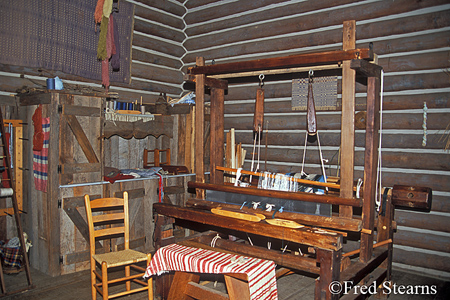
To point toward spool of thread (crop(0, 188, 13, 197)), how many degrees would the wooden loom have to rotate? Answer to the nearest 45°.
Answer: approximately 45° to its right

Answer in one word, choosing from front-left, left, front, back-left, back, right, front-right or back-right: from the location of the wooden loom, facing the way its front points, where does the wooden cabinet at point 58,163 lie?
front-right

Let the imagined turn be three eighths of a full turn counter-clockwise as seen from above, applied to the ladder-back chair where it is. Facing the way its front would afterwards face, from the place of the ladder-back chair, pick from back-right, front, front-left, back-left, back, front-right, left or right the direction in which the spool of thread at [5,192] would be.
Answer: front-left

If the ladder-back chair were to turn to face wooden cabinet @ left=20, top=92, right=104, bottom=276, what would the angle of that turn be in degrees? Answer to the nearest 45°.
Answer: approximately 180°

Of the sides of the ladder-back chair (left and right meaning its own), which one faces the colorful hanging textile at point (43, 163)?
back

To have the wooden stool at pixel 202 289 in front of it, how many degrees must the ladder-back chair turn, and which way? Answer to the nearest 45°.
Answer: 0° — it already faces it

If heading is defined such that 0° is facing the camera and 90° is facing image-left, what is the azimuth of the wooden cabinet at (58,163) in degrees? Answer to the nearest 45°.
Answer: approximately 315°

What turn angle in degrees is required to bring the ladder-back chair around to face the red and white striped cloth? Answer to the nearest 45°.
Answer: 0° — it already faces it

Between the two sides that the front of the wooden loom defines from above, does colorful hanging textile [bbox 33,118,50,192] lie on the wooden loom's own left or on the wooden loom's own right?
on the wooden loom's own right

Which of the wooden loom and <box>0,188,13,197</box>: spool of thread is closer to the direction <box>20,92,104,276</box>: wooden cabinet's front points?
the wooden loom
